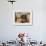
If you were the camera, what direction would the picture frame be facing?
facing the viewer
